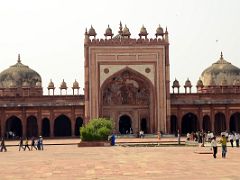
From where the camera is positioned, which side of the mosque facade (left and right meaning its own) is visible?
front

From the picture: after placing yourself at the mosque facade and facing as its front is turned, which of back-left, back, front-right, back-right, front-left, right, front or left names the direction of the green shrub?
front
